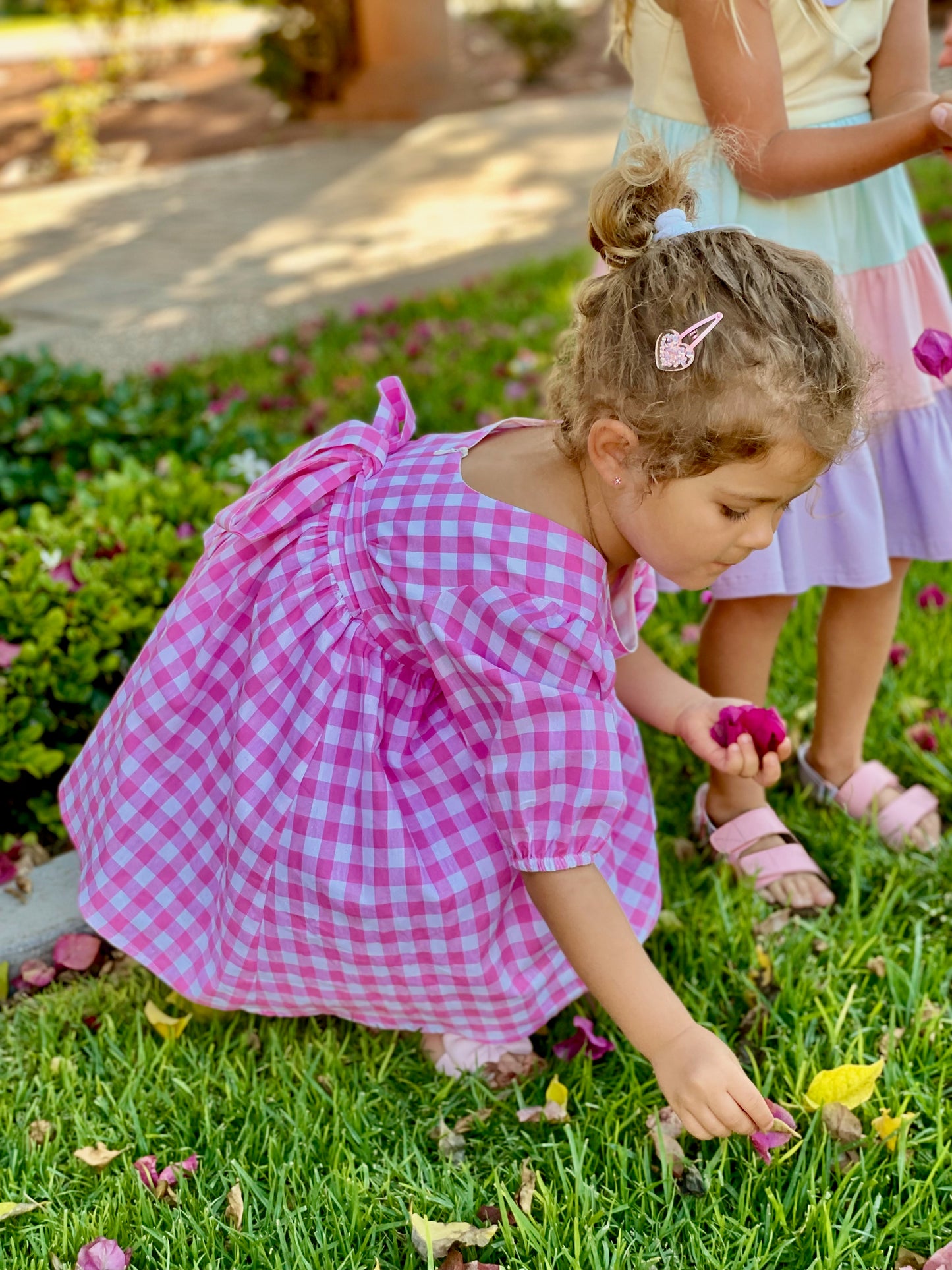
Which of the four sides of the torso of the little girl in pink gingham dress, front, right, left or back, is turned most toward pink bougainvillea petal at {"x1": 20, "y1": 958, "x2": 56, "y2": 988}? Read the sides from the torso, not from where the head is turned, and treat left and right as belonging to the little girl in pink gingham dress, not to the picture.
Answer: back

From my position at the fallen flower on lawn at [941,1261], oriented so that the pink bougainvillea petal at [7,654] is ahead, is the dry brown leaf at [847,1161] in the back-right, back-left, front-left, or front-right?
front-right

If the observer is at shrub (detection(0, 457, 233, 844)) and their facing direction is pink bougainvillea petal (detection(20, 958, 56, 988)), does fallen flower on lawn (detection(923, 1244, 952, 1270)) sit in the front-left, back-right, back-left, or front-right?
front-left

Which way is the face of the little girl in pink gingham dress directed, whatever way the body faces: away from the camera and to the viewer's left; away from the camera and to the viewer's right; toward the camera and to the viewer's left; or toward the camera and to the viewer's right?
toward the camera and to the viewer's right

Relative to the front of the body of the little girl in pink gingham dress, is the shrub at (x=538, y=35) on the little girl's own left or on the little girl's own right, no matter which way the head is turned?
on the little girl's own left

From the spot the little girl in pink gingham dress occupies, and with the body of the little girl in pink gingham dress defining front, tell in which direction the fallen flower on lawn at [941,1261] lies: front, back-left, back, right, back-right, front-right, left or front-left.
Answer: front-right

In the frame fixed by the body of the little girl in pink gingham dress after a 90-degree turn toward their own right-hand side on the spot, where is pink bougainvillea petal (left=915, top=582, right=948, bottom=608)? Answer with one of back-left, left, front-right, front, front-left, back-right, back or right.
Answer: back-left

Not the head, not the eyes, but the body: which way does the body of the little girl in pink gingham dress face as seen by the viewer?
to the viewer's right
